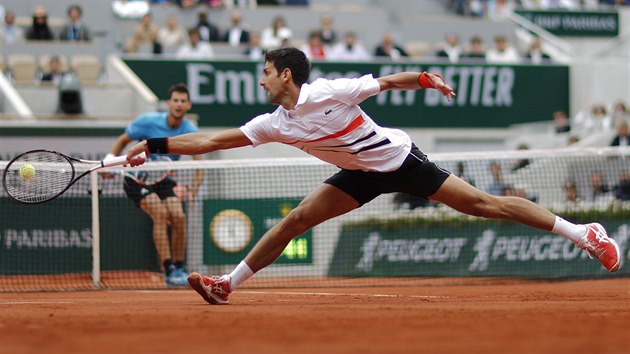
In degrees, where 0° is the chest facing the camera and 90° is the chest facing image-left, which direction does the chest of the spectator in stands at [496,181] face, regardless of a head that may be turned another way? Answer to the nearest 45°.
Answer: approximately 0°

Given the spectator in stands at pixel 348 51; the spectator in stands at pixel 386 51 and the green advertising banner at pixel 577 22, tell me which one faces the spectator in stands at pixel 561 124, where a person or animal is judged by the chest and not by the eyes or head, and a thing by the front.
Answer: the green advertising banner

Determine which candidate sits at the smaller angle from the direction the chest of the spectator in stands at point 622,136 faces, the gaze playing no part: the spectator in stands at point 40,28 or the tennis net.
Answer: the tennis net

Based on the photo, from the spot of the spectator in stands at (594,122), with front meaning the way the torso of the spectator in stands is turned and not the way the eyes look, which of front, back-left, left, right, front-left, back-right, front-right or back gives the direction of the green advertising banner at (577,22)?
back

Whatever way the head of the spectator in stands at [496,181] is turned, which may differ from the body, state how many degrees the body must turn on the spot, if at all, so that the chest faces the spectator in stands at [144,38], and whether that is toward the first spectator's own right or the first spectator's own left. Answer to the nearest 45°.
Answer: approximately 135° to the first spectator's own right

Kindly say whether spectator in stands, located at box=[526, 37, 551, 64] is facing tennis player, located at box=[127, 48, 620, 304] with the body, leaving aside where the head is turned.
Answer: yes

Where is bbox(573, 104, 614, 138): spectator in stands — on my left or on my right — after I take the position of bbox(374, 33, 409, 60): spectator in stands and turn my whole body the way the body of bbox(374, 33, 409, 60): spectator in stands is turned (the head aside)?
on my left

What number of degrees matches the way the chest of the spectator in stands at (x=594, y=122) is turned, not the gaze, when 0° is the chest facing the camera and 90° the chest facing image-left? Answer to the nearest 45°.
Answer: approximately 0°

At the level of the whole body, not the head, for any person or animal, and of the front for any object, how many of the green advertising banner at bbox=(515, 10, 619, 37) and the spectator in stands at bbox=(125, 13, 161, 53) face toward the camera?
2

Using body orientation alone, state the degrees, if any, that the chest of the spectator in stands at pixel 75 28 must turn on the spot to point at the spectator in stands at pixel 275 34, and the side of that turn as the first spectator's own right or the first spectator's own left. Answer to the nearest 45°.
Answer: approximately 90° to the first spectator's own left

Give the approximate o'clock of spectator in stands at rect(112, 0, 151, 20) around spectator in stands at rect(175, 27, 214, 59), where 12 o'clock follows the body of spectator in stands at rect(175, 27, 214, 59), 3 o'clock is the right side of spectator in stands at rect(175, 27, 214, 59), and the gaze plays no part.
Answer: spectator in stands at rect(112, 0, 151, 20) is roughly at 5 o'clock from spectator in stands at rect(175, 27, 214, 59).

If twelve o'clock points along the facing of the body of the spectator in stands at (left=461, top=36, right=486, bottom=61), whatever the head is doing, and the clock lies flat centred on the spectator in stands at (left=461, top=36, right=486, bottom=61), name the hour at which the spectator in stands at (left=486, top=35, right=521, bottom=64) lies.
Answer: the spectator in stands at (left=486, top=35, right=521, bottom=64) is roughly at 8 o'clock from the spectator in stands at (left=461, top=36, right=486, bottom=61).

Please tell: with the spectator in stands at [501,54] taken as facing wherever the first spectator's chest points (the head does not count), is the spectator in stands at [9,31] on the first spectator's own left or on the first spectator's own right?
on the first spectator's own right

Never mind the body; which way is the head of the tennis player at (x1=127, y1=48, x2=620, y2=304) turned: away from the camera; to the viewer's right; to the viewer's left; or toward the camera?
to the viewer's left
